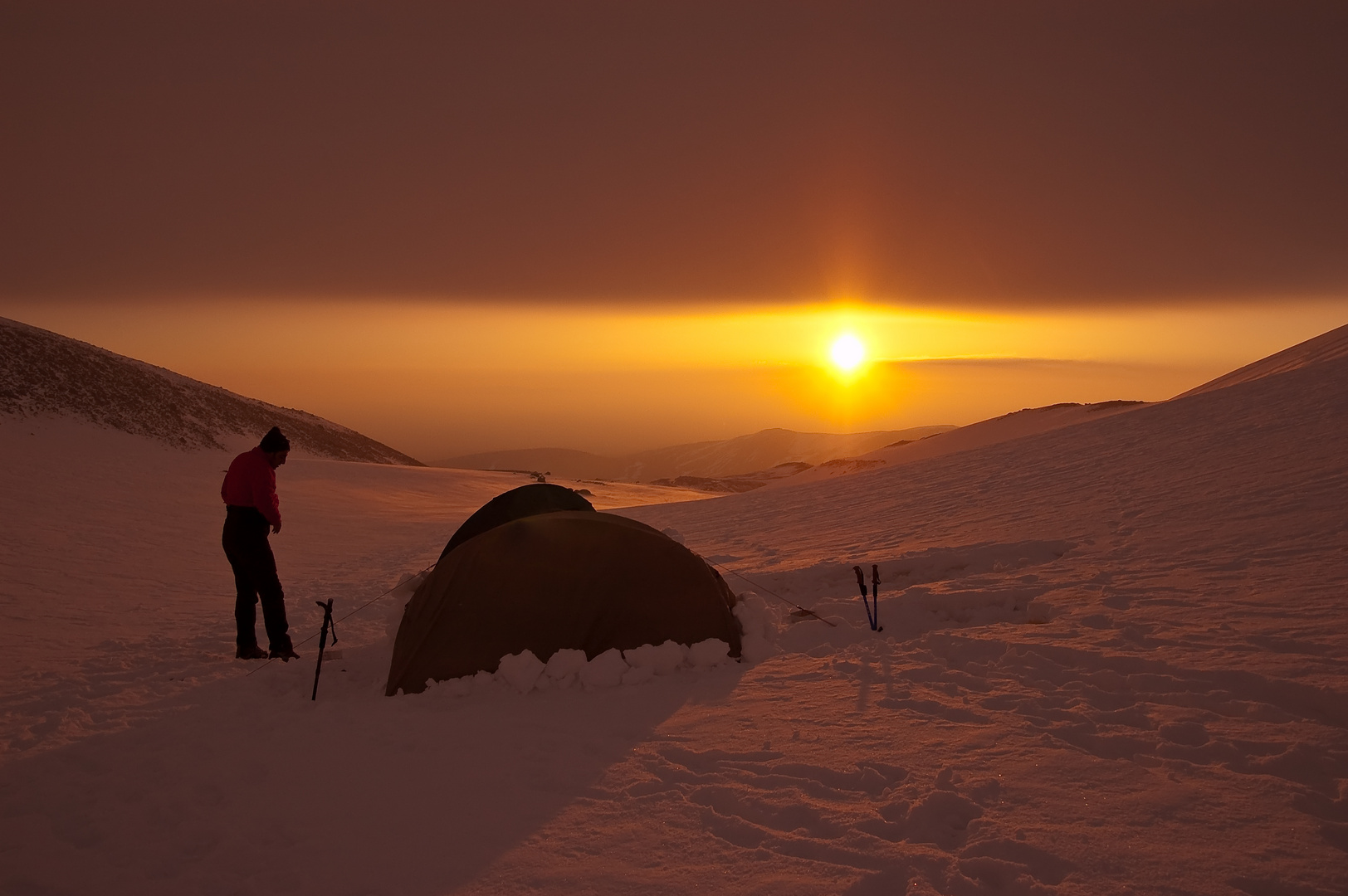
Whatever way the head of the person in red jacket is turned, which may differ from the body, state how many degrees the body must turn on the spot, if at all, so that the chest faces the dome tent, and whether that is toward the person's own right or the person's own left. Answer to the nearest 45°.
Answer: approximately 45° to the person's own right

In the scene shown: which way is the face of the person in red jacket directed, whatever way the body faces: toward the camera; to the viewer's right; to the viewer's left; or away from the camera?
to the viewer's right

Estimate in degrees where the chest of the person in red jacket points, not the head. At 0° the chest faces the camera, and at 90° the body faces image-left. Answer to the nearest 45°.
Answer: approximately 270°
